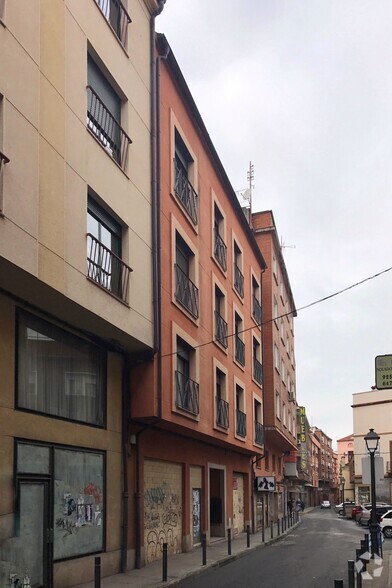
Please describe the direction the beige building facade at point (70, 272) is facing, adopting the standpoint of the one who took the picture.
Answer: facing the viewer and to the right of the viewer

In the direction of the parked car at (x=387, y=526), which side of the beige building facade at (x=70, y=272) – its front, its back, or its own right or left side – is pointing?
left
